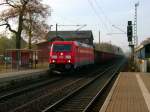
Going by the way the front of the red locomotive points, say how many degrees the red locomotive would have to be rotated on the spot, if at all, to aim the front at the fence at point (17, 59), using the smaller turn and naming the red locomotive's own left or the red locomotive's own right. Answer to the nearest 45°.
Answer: approximately 90° to the red locomotive's own right

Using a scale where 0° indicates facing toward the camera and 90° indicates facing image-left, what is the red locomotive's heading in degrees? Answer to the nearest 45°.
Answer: approximately 45°
